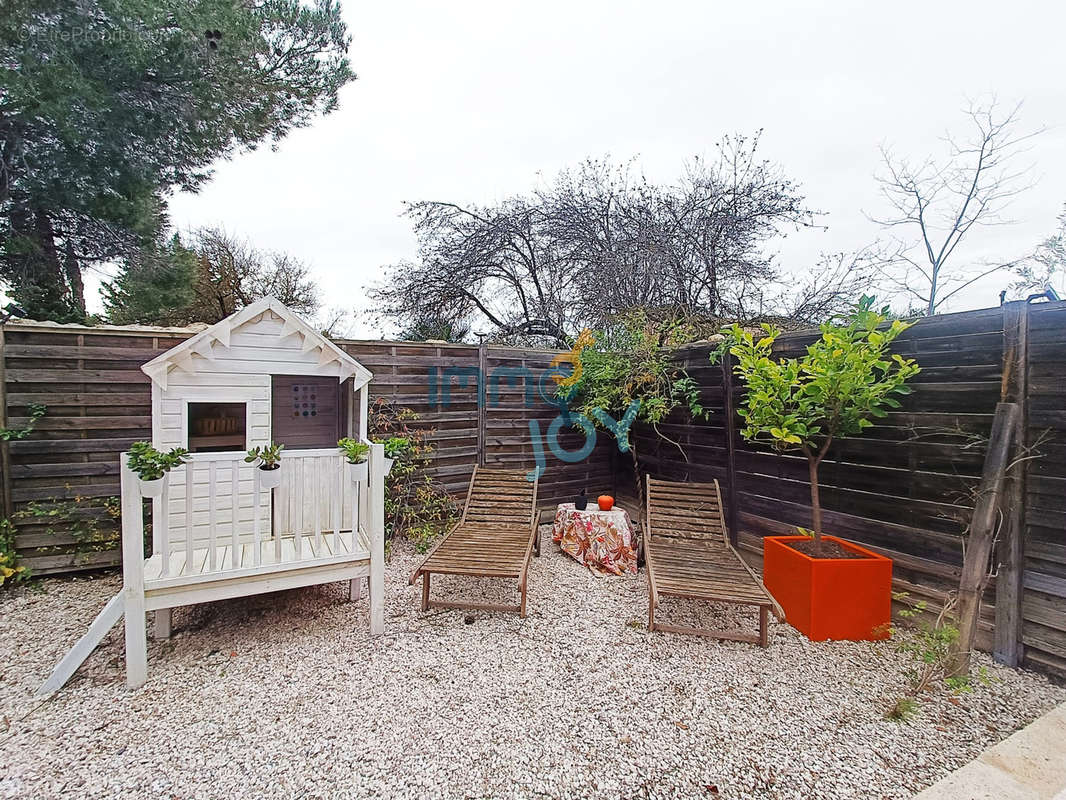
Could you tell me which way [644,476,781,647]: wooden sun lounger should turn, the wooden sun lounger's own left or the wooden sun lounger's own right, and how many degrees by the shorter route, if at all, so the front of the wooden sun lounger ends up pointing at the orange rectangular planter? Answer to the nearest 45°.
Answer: approximately 45° to the wooden sun lounger's own left

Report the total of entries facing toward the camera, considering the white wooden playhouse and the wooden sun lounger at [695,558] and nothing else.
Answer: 2

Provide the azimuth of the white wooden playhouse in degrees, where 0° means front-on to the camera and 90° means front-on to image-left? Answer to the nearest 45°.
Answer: approximately 0°

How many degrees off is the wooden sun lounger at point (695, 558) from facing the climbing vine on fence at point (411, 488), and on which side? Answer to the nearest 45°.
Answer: approximately 90° to its right

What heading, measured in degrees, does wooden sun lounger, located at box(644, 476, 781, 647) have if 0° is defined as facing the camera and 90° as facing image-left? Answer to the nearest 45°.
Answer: approximately 0°

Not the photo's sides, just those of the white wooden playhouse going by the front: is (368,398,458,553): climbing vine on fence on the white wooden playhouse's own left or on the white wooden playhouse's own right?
on the white wooden playhouse's own left

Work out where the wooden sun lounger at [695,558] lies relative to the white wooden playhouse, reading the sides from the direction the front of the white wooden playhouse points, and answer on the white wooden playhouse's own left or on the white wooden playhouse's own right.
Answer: on the white wooden playhouse's own left

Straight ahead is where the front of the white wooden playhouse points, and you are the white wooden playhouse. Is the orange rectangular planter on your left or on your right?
on your left
